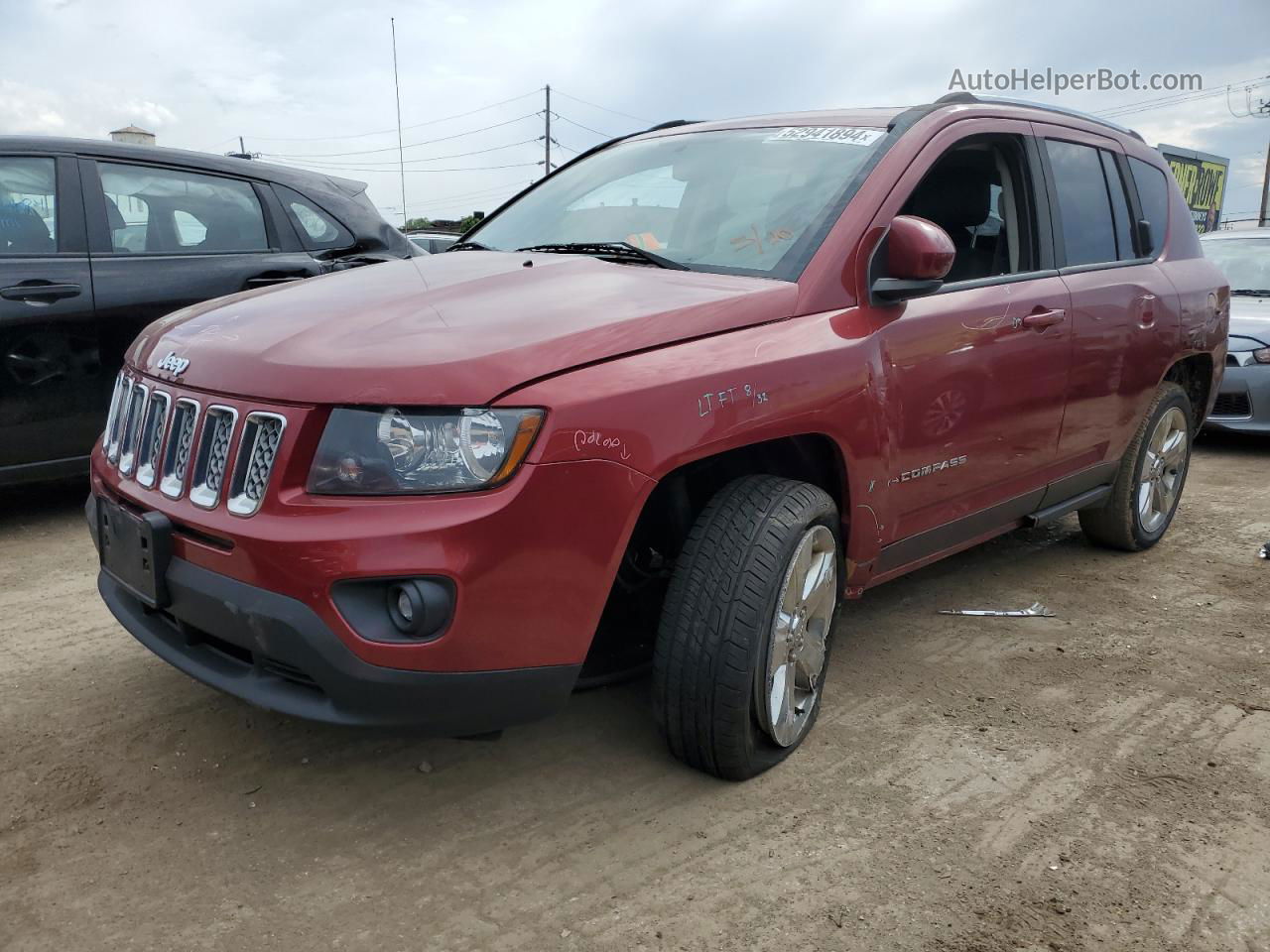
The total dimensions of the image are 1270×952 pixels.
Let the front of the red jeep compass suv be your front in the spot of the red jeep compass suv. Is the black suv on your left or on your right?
on your right

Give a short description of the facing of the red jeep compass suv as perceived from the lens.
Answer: facing the viewer and to the left of the viewer

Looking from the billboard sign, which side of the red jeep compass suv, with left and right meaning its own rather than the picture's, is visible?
back
